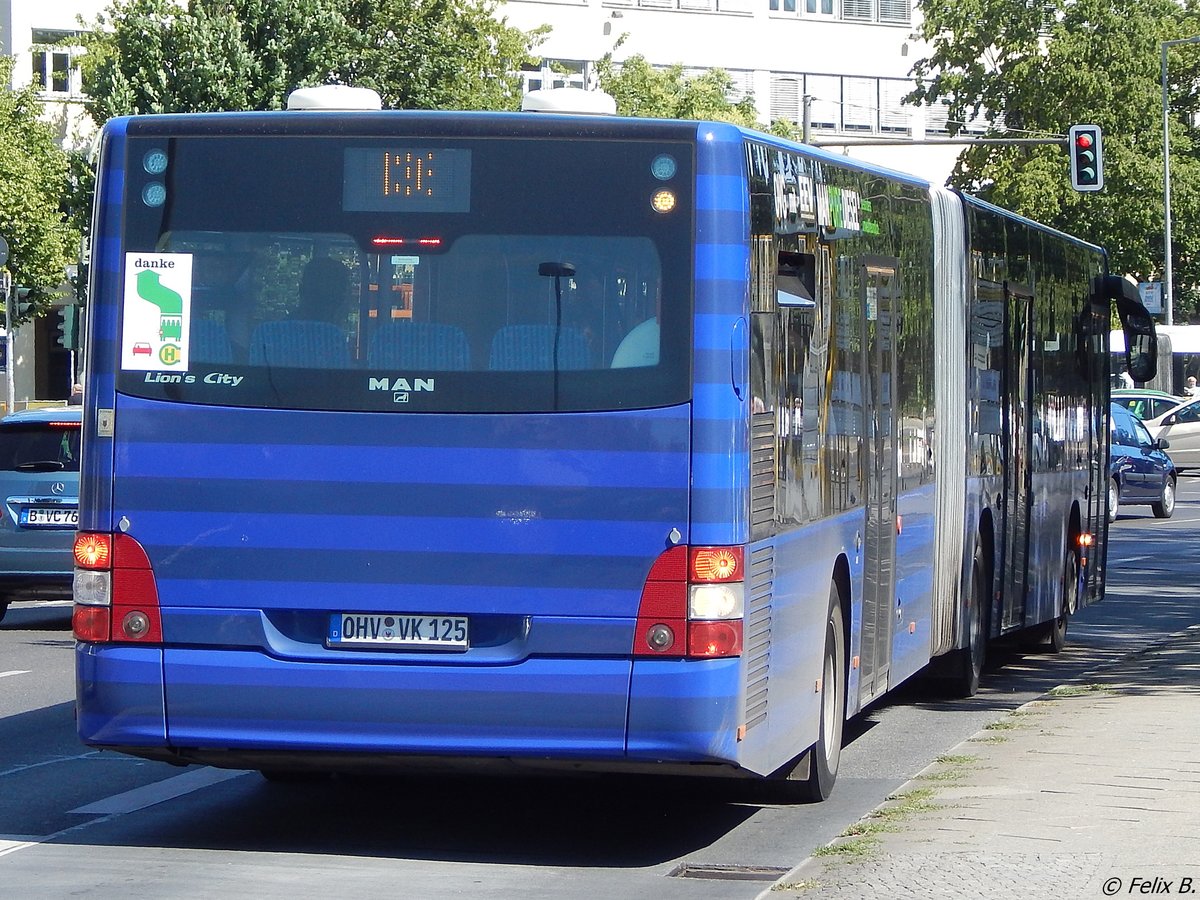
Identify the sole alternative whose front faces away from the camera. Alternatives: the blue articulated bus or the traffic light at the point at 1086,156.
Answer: the blue articulated bus

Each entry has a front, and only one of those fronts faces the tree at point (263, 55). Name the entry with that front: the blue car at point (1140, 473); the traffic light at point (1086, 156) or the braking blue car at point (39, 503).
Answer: the braking blue car

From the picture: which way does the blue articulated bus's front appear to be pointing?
away from the camera

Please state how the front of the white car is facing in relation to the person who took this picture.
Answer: facing to the left of the viewer

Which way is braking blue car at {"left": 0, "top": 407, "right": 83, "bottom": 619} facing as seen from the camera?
away from the camera

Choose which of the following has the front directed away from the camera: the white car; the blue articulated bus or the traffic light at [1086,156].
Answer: the blue articulated bus

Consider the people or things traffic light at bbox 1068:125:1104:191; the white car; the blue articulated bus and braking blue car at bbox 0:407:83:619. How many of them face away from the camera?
2

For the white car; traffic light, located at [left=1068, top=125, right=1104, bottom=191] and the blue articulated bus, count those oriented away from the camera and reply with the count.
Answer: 1

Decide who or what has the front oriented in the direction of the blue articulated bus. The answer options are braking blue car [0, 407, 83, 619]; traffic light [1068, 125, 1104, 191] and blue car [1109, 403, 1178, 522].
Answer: the traffic light

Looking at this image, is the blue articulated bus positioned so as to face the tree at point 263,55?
yes

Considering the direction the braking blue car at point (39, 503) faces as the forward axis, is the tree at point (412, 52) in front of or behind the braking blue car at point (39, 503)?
in front
